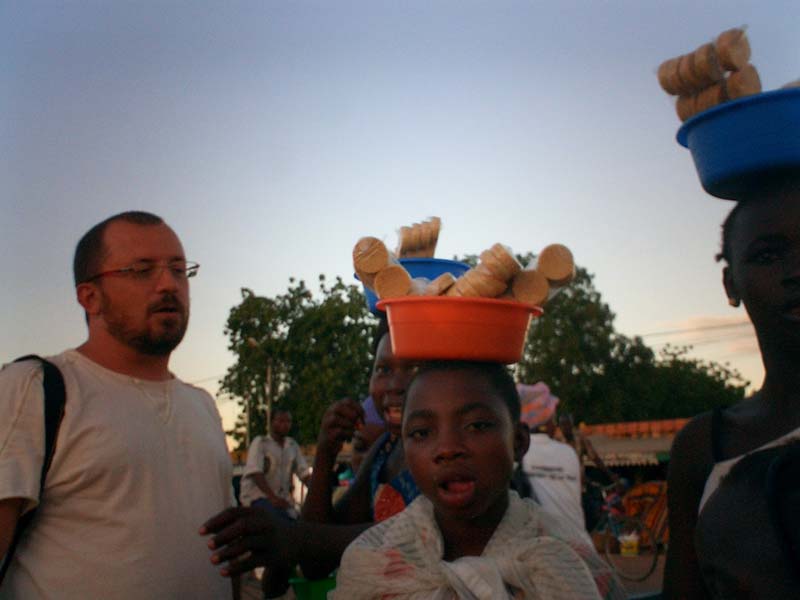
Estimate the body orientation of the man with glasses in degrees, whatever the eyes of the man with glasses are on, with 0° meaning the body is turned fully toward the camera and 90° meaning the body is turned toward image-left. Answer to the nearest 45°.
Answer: approximately 315°

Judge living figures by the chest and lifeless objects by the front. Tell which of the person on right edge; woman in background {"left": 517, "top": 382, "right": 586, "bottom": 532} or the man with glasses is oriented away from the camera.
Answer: the woman in background

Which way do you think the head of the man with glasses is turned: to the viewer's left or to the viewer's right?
to the viewer's right

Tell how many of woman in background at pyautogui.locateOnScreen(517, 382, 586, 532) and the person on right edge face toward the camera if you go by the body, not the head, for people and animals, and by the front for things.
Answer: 1

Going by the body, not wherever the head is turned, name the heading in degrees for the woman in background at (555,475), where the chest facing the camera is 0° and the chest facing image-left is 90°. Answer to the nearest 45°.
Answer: approximately 180°

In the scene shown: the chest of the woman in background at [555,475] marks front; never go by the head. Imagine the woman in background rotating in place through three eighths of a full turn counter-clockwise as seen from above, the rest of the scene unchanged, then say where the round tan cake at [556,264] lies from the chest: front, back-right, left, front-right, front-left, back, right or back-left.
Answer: front-left

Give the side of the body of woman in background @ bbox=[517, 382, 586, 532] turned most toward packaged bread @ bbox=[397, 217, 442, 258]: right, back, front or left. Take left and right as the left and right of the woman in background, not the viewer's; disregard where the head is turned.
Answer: back

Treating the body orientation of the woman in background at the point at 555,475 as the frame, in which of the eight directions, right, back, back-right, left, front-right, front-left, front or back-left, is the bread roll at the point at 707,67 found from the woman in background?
back

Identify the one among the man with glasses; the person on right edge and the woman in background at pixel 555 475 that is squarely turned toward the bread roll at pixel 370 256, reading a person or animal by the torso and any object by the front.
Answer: the man with glasses

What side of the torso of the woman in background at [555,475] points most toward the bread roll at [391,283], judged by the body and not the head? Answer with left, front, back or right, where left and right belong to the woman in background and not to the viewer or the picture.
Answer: back

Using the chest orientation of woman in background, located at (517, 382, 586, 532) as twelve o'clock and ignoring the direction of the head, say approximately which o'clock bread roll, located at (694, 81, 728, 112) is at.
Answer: The bread roll is roughly at 6 o'clock from the woman in background.
